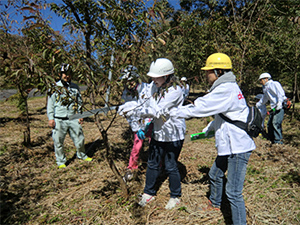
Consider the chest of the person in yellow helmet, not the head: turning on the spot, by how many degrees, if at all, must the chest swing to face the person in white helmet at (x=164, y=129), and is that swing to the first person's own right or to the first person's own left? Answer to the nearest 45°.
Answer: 0° — they already face them

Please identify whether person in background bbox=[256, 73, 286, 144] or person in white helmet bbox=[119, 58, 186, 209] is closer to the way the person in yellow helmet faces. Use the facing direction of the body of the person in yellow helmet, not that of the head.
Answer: the person in white helmet

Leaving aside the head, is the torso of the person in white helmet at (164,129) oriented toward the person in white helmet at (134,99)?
no

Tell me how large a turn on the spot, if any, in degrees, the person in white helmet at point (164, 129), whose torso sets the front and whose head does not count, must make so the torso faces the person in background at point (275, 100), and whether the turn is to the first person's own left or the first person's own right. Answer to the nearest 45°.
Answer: approximately 180°

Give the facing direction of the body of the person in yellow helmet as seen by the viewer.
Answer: to the viewer's left

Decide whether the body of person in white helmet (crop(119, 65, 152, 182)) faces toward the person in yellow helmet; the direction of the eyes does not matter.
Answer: no

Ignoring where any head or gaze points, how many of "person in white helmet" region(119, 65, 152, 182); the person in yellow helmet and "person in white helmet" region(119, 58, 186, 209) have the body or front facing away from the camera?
0

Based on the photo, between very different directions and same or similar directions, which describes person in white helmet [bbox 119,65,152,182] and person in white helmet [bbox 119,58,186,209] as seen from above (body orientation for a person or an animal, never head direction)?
same or similar directions

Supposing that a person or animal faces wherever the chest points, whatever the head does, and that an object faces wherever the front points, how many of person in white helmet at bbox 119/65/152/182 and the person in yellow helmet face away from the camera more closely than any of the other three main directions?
0

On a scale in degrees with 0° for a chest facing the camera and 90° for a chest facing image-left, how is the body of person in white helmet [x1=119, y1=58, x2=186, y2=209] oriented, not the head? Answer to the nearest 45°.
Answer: approximately 45°

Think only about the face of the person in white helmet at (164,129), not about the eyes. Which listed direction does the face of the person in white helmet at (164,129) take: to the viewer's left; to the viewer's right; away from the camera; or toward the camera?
to the viewer's left

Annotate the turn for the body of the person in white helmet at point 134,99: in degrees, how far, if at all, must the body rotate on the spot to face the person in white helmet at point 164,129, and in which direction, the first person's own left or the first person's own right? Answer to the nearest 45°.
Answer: approximately 90° to the first person's own left

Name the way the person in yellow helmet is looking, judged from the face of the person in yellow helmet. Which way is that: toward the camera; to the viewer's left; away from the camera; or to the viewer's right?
to the viewer's left

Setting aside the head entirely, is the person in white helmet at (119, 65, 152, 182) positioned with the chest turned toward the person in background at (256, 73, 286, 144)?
no

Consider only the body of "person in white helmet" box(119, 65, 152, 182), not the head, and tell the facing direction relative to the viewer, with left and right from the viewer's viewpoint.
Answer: facing the viewer and to the left of the viewer
